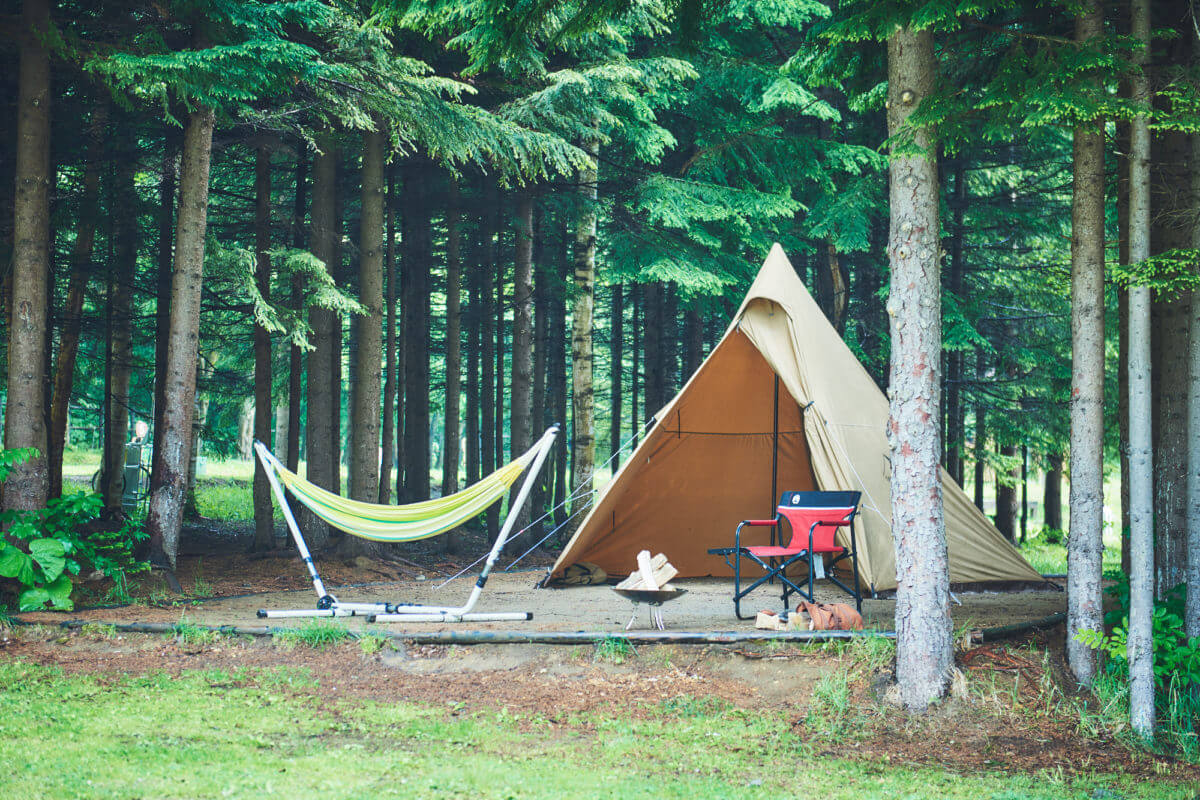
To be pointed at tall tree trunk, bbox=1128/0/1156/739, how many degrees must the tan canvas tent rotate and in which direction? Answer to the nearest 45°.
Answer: approximately 90° to its left

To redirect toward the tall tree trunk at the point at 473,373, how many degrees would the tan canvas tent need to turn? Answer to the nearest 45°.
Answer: approximately 90° to its right

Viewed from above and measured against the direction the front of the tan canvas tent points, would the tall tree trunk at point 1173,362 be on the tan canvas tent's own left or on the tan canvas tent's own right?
on the tan canvas tent's own left

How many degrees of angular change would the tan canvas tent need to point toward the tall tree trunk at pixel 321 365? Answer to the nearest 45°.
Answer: approximately 45° to its right

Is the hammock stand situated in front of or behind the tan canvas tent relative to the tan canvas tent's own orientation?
in front

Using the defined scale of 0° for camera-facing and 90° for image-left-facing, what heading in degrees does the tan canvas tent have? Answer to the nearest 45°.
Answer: approximately 45°

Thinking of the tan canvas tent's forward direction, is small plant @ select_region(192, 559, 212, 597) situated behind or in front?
in front

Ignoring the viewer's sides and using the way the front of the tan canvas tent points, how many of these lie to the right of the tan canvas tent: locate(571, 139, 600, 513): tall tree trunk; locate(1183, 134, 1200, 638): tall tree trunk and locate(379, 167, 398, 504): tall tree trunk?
2

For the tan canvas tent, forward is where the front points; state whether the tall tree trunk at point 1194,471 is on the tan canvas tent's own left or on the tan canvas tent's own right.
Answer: on the tan canvas tent's own left

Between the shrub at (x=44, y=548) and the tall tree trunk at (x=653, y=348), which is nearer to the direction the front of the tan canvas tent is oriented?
the shrub

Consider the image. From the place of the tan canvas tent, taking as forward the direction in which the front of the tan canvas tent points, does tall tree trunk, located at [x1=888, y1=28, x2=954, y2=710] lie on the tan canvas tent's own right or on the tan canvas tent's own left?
on the tan canvas tent's own left

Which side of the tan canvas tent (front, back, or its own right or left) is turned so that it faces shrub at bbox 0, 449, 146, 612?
front
